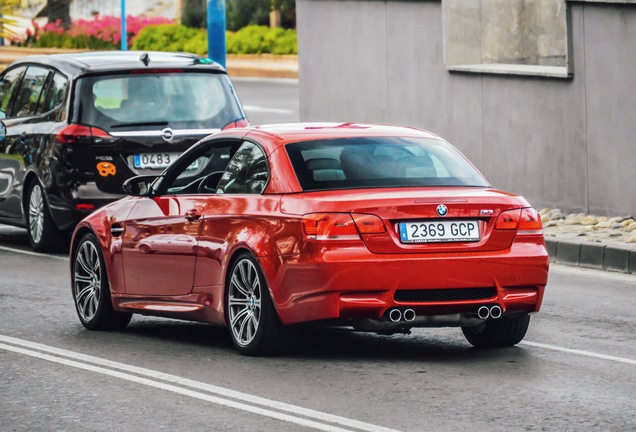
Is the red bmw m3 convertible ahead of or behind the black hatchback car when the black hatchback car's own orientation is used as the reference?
behind

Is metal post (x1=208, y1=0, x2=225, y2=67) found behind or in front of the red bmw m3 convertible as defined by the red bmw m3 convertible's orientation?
in front

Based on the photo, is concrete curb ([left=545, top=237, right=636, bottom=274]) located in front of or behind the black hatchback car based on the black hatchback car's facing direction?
behind

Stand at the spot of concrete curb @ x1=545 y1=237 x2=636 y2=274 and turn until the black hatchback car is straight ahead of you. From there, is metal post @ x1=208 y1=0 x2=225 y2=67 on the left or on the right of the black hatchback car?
right

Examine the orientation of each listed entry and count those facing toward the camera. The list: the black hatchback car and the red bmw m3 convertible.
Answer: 0

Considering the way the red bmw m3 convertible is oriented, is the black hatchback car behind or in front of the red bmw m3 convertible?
in front

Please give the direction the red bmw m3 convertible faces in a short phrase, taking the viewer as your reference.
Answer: facing away from the viewer and to the left of the viewer

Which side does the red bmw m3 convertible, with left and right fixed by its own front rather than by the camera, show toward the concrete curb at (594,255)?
right

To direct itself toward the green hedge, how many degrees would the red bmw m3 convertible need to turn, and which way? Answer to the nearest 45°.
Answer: approximately 45° to its right

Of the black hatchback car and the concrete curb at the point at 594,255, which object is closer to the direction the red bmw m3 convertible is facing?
the black hatchback car

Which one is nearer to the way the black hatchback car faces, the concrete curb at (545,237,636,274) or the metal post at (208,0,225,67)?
the metal post

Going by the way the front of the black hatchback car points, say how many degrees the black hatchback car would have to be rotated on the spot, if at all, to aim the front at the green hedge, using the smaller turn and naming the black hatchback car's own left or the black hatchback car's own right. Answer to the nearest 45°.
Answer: approximately 45° to the black hatchback car's own right

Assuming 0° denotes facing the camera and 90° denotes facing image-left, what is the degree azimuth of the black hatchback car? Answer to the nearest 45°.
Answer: approximately 135°
